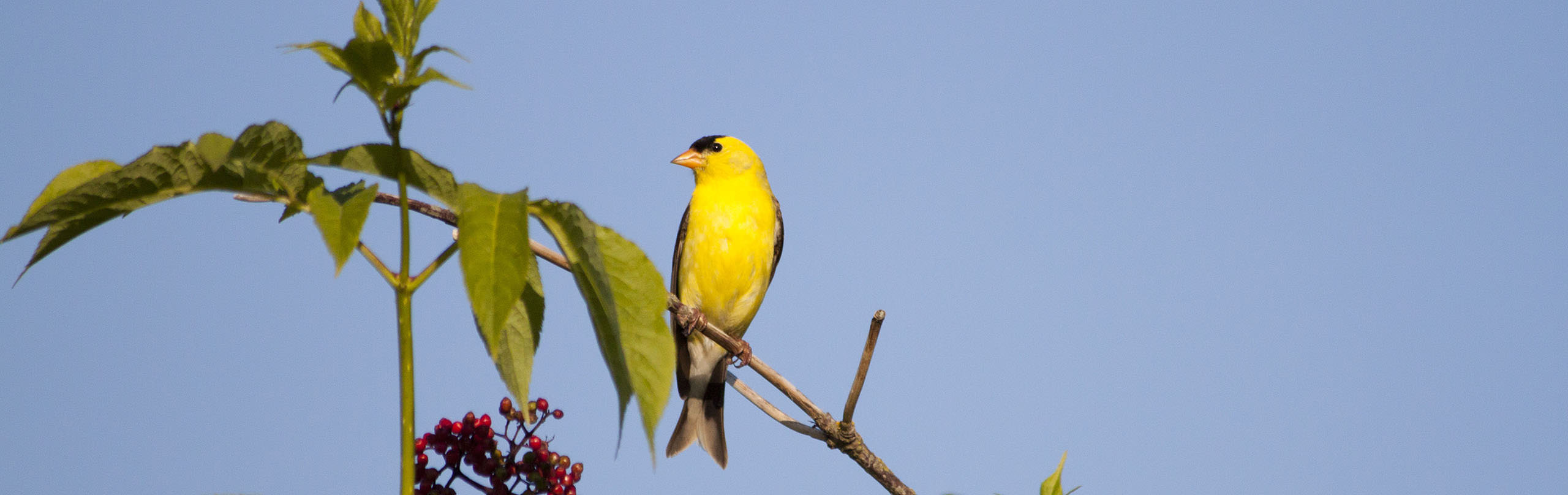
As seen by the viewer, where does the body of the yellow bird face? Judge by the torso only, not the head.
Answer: toward the camera

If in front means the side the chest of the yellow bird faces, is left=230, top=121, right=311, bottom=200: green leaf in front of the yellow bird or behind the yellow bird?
in front
